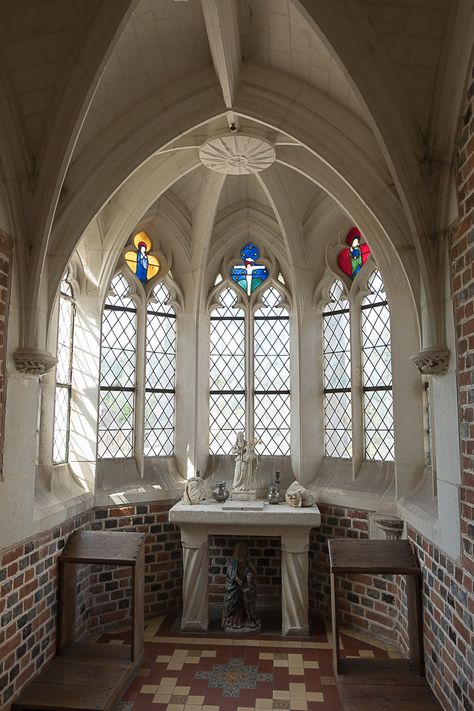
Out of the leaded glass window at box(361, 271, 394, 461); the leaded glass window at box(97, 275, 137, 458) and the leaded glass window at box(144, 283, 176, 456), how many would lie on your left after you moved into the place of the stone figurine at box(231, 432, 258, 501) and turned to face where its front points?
1

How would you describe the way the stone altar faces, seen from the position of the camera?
facing the viewer

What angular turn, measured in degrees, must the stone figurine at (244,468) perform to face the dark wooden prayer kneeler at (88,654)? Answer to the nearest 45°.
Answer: approximately 45° to its right

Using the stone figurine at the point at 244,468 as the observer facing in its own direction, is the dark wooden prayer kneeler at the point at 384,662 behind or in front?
in front

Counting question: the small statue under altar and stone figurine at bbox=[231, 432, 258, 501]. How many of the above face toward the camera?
2

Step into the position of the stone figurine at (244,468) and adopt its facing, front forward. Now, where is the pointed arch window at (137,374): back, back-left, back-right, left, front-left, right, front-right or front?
right

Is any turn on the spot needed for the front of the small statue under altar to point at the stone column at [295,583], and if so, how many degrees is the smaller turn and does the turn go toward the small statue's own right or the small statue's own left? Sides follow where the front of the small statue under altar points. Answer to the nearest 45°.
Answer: approximately 90° to the small statue's own left

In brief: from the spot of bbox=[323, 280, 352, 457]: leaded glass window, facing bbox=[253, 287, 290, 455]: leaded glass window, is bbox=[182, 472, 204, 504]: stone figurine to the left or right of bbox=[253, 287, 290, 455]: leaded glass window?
left

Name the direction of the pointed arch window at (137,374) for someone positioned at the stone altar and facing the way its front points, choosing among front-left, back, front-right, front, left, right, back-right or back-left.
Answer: back-right

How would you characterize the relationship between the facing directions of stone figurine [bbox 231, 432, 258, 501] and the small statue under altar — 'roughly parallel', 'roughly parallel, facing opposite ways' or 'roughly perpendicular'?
roughly parallel

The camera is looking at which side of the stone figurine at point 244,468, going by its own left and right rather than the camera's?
front
